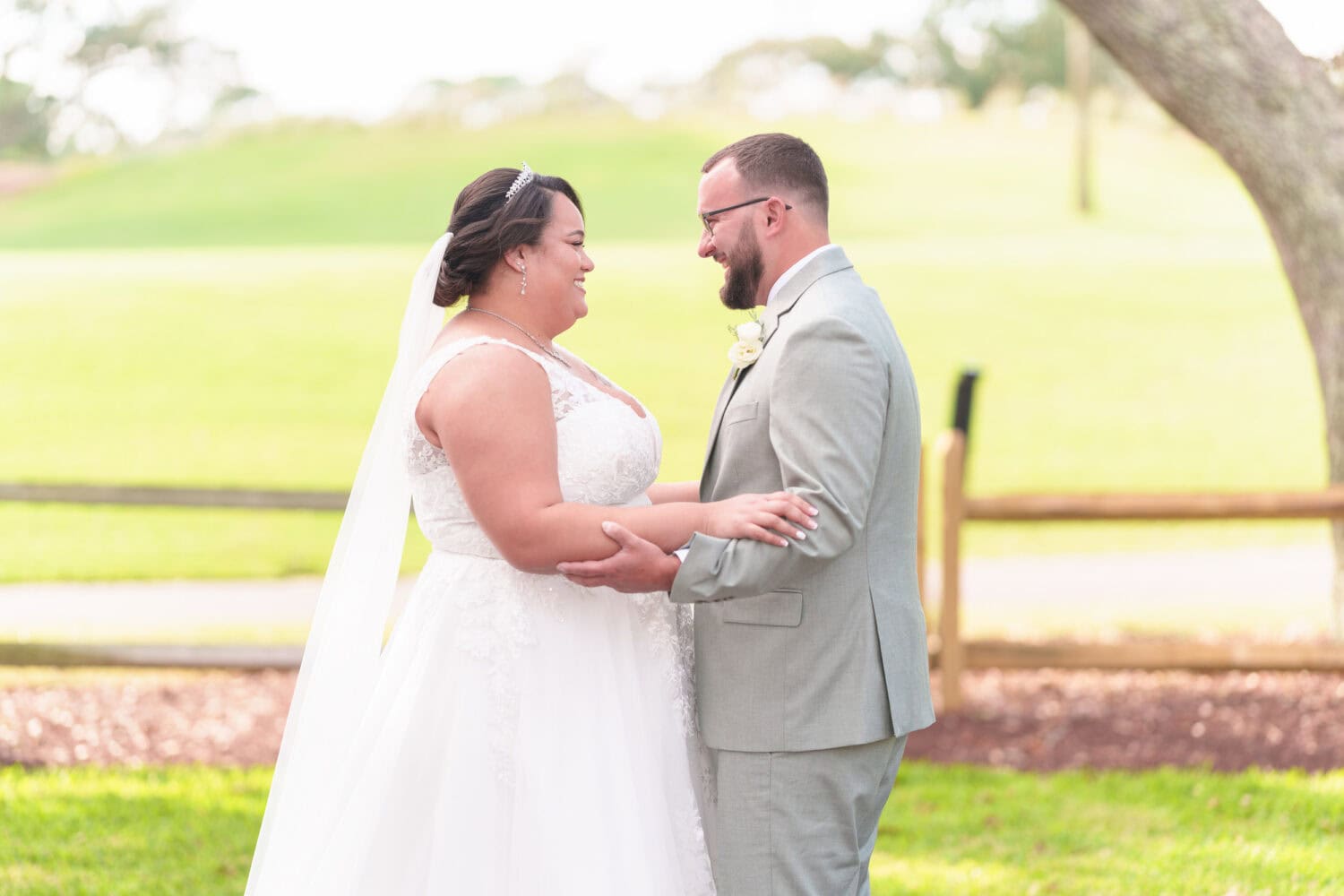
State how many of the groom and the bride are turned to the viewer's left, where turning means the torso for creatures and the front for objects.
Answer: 1

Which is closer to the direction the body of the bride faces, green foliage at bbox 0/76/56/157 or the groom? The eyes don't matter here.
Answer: the groom

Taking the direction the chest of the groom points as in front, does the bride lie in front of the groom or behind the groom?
in front

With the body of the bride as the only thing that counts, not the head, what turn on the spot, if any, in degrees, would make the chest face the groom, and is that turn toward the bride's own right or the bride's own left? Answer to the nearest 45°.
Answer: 0° — they already face them

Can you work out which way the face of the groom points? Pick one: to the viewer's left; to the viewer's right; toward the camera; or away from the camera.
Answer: to the viewer's left

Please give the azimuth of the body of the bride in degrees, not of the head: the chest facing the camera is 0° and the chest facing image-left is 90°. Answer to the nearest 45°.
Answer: approximately 270°

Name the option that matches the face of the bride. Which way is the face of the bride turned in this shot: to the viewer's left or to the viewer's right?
to the viewer's right

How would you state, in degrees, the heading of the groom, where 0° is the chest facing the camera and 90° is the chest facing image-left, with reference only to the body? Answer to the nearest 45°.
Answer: approximately 90°

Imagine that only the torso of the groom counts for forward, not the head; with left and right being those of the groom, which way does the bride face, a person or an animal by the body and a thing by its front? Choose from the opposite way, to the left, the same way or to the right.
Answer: the opposite way
